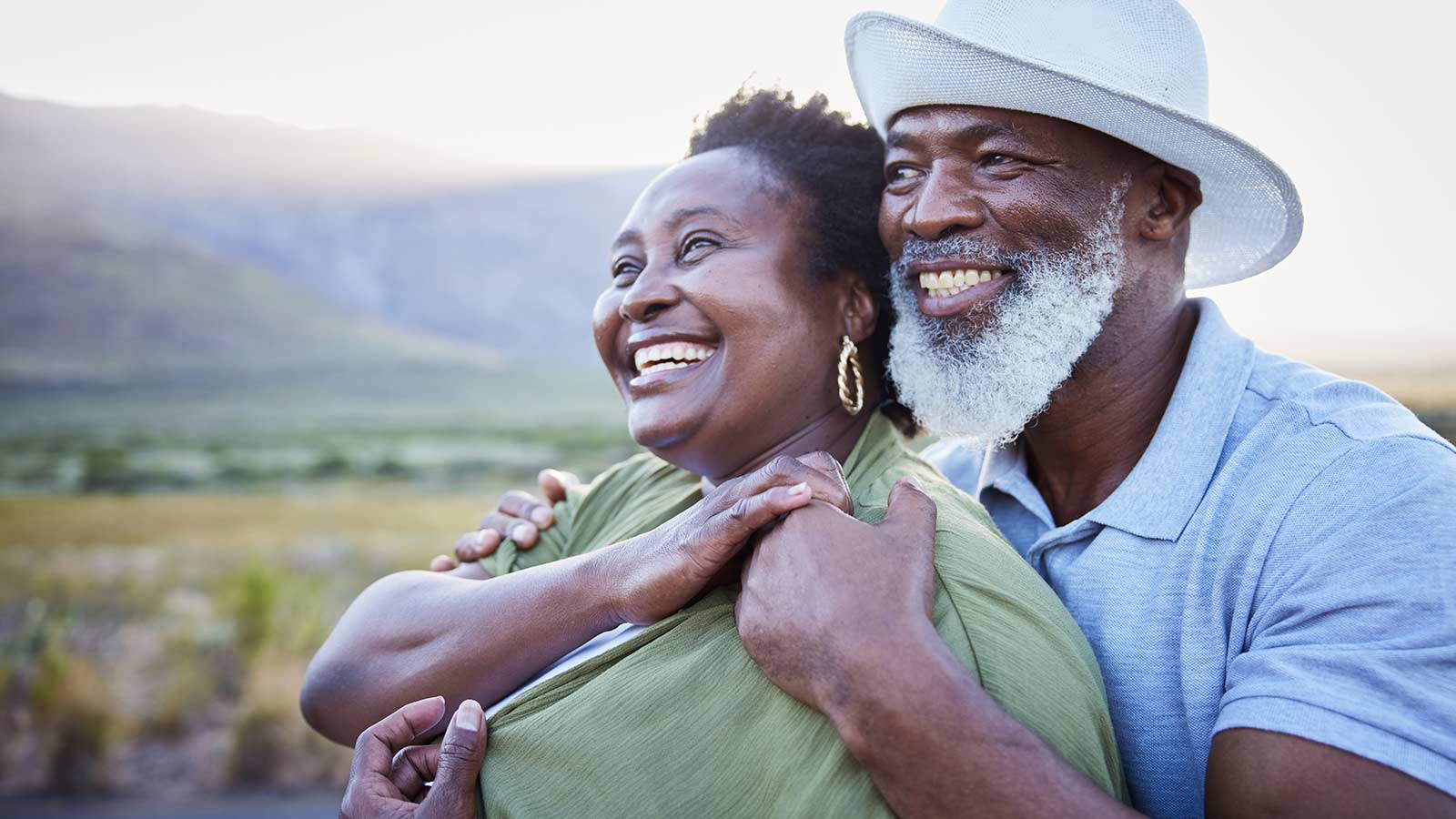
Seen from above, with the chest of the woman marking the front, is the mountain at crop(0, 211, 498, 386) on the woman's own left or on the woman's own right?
on the woman's own right

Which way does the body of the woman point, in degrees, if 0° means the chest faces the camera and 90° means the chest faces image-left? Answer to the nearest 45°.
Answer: approximately 45°

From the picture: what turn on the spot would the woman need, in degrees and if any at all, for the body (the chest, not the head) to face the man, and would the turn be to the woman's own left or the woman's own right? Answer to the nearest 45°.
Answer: approximately 135° to the woman's own left

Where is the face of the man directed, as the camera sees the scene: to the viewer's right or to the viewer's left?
to the viewer's left

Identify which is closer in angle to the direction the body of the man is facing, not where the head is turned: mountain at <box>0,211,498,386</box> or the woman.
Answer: the woman

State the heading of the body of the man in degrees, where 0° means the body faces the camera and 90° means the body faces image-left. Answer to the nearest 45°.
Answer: approximately 45°

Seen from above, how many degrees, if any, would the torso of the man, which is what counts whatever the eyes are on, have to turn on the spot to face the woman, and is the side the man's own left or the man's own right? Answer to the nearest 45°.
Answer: approximately 45° to the man's own right

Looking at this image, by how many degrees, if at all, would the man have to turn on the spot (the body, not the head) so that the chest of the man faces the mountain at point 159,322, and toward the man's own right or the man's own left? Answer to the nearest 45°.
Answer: approximately 90° to the man's own right
